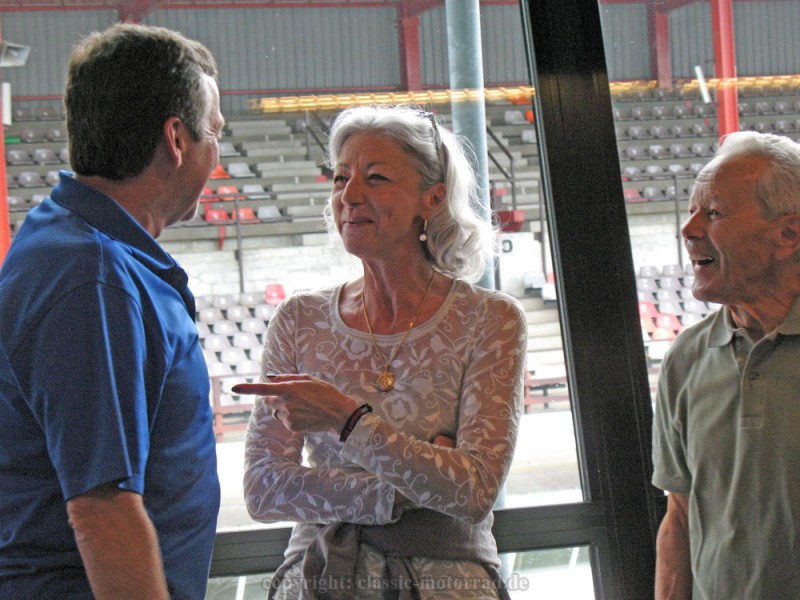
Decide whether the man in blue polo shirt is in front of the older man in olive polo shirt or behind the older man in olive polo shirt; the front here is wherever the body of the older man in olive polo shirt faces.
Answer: in front

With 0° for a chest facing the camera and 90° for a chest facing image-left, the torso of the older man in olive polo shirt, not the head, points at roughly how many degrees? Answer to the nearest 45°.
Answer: approximately 45°

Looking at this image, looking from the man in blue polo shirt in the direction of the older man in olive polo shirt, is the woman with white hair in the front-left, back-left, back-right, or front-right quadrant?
front-left

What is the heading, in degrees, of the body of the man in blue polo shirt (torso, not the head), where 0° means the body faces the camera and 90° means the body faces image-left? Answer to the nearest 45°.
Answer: approximately 270°

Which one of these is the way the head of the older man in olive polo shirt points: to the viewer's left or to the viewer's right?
to the viewer's left

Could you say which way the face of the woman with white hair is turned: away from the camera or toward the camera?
toward the camera

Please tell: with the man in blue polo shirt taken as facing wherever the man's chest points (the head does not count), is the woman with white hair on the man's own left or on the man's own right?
on the man's own left

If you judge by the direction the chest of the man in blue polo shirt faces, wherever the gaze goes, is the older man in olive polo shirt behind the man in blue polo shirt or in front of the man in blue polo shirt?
in front

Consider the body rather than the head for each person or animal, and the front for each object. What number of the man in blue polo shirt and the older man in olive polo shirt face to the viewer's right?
1

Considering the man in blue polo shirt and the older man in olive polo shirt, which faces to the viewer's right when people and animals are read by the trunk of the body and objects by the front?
the man in blue polo shirt
